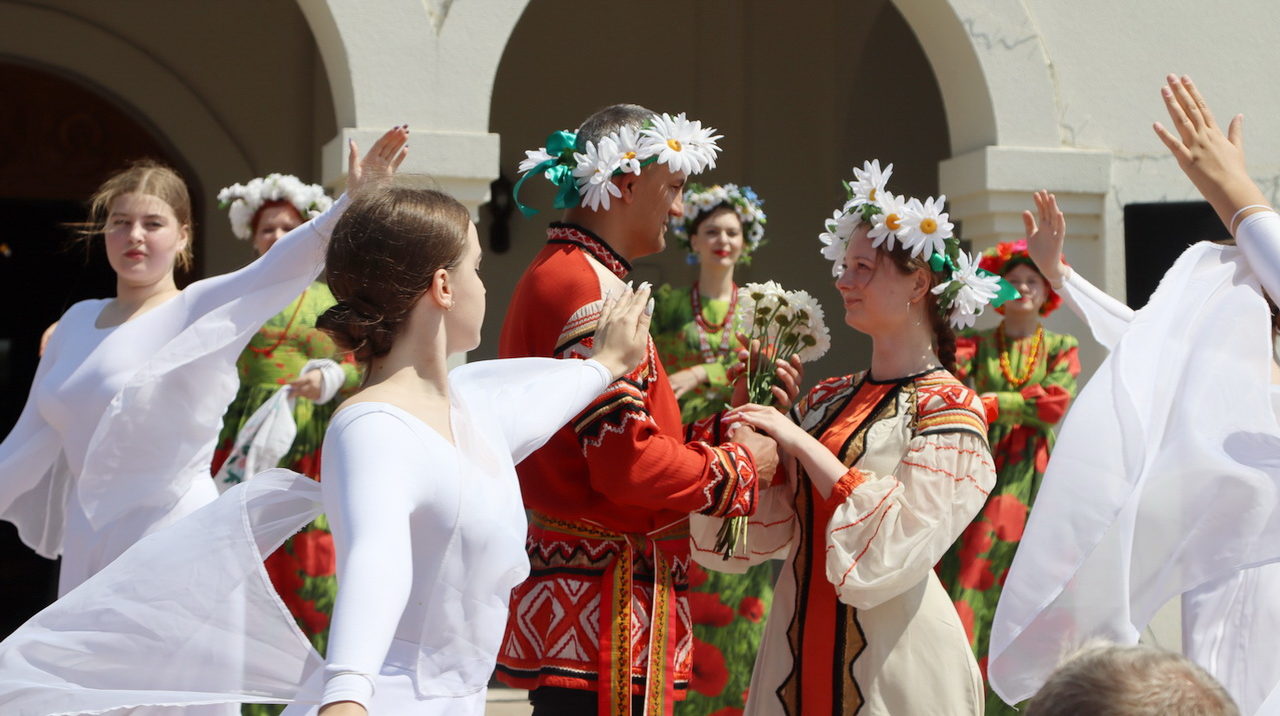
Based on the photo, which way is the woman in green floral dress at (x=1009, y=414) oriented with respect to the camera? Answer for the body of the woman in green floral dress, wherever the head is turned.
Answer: toward the camera

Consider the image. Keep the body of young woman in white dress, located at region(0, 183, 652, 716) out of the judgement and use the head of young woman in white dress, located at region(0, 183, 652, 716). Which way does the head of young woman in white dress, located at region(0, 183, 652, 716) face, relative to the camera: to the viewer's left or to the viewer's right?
to the viewer's right

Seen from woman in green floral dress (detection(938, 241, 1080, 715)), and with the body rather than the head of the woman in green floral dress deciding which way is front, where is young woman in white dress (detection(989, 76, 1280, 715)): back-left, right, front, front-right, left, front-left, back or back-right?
front

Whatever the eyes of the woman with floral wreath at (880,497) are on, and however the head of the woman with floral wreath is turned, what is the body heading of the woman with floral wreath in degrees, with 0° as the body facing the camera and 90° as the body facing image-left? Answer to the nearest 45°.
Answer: approximately 45°

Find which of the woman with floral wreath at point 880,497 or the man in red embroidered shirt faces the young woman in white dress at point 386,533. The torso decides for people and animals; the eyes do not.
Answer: the woman with floral wreath

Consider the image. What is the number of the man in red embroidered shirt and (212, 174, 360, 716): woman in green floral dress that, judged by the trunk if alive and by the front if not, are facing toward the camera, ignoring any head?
1

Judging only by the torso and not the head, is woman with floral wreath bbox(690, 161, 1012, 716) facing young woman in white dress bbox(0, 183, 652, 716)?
yes

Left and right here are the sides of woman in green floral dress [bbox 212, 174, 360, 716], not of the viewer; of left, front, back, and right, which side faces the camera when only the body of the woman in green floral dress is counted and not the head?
front

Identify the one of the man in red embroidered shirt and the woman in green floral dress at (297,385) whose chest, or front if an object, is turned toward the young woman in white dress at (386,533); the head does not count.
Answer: the woman in green floral dress

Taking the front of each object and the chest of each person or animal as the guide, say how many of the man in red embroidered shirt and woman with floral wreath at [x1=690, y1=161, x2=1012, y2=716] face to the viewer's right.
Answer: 1

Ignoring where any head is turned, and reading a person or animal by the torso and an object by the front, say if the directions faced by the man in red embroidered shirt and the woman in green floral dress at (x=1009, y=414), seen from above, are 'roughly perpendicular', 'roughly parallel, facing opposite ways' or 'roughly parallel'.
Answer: roughly perpendicular

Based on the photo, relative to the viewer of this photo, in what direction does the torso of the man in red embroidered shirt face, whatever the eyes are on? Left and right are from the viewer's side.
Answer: facing to the right of the viewer

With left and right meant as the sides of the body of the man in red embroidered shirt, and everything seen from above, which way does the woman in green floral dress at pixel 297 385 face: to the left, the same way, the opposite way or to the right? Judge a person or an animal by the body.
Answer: to the right

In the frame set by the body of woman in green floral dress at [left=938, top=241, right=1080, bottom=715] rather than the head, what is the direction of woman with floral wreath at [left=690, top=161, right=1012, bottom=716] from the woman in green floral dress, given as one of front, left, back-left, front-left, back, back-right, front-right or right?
front
